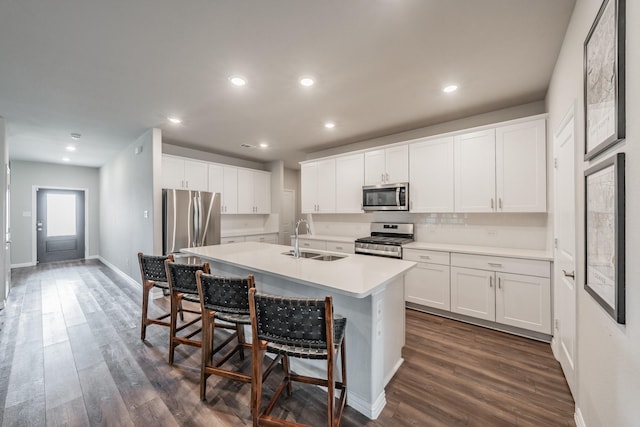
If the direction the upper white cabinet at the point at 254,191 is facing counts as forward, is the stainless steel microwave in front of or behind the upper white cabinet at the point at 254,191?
in front

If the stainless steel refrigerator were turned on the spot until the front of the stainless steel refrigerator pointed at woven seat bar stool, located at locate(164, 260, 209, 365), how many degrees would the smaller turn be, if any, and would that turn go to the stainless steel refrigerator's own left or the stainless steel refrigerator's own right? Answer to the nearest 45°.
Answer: approximately 45° to the stainless steel refrigerator's own right

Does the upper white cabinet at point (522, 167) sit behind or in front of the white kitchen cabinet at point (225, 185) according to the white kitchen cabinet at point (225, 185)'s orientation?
in front

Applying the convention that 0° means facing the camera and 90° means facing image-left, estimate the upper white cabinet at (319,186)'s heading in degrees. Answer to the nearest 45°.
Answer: approximately 45°

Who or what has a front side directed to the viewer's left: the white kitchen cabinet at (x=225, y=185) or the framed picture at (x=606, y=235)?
the framed picture

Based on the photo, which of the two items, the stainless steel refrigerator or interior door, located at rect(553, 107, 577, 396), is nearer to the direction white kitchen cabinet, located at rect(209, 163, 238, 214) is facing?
the interior door

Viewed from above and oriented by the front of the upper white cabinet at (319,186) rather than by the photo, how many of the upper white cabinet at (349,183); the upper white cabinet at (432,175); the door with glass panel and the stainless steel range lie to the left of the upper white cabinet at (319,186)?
3

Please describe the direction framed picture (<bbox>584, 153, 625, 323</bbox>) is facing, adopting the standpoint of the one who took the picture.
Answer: facing to the left of the viewer

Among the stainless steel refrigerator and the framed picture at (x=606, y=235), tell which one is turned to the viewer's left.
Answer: the framed picture
